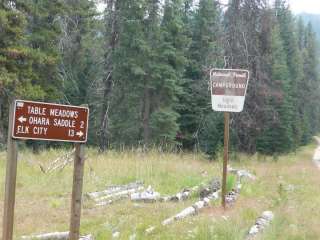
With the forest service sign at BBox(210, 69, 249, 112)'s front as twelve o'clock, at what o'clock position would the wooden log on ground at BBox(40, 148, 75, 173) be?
The wooden log on ground is roughly at 4 o'clock from the forest service sign.

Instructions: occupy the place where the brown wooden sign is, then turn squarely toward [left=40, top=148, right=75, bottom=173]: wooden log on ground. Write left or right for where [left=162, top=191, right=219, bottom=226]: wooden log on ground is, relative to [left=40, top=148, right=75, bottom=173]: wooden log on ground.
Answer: right

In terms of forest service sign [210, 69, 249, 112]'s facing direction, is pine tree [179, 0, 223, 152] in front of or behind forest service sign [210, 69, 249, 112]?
behind

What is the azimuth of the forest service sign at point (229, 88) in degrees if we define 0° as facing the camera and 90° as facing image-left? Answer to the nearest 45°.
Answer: approximately 0°

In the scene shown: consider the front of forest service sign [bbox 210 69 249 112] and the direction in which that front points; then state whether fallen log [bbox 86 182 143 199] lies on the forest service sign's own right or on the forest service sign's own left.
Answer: on the forest service sign's own right
